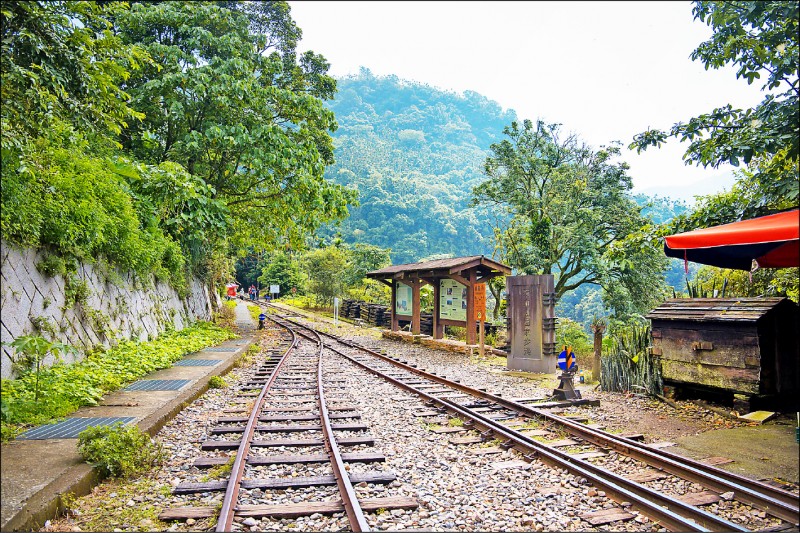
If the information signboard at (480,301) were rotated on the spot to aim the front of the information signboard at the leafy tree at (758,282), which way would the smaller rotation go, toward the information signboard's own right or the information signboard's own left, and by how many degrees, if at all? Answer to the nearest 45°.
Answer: approximately 45° to the information signboard's own left

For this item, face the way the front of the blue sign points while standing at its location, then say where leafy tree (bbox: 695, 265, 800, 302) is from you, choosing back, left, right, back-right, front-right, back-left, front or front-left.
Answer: back-left

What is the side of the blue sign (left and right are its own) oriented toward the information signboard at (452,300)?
back

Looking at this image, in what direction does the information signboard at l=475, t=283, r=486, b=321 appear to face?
toward the camera

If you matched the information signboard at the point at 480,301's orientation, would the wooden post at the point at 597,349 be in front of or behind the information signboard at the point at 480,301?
in front

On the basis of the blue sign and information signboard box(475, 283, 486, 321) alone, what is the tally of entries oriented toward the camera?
2

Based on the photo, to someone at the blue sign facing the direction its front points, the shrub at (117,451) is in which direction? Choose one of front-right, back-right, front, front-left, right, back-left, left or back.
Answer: front-right

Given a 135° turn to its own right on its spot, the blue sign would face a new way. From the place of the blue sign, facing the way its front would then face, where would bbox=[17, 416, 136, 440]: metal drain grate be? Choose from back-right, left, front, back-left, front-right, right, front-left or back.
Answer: left

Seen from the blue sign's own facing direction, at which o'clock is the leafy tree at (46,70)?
The leafy tree is roughly at 2 o'clock from the blue sign.

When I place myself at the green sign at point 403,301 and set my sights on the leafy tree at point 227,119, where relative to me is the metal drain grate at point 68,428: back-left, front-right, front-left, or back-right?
front-left

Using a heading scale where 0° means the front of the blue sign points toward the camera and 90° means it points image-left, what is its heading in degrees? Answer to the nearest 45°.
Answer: approximately 0°
